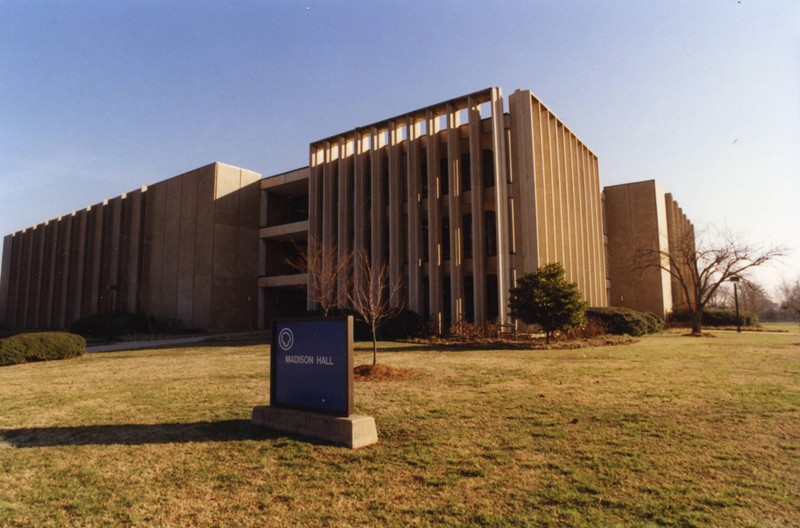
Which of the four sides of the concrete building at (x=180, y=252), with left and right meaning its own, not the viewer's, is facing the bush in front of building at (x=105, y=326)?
front

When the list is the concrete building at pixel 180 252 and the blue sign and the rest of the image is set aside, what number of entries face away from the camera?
0

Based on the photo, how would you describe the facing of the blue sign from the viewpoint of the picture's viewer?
facing the viewer and to the left of the viewer

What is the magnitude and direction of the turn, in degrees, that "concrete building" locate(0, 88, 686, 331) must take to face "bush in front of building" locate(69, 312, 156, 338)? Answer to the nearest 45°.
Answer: approximately 45° to its right

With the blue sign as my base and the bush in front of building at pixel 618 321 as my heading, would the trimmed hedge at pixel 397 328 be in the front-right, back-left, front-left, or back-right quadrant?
front-left

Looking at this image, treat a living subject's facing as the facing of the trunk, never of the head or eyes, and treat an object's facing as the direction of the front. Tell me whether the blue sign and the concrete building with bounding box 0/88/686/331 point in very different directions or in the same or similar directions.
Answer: same or similar directions

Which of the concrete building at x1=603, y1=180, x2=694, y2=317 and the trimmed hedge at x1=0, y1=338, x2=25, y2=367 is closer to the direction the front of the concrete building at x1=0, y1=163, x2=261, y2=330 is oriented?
the trimmed hedge

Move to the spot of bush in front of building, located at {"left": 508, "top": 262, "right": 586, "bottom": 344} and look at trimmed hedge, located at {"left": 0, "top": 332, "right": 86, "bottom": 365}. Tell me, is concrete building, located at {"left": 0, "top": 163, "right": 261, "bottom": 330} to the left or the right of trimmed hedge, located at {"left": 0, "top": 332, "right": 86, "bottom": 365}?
right

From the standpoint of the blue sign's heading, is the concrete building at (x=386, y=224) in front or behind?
behind

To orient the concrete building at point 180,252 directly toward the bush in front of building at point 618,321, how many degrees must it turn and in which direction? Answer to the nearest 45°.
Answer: approximately 90° to its left
